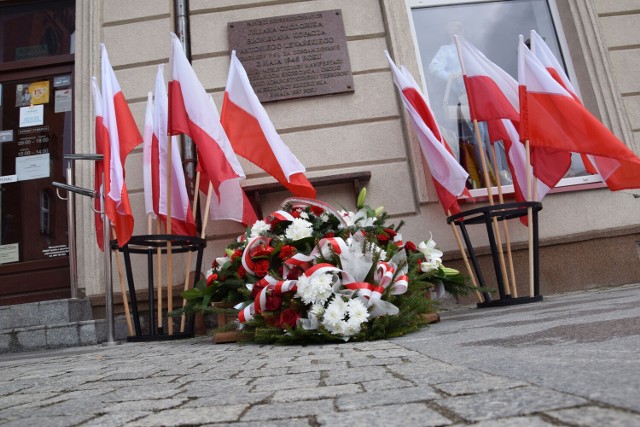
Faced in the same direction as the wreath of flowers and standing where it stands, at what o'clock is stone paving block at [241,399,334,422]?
The stone paving block is roughly at 12 o'clock from the wreath of flowers.

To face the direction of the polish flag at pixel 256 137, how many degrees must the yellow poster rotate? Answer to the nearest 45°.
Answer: approximately 45° to its left

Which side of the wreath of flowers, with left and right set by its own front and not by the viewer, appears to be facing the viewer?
front

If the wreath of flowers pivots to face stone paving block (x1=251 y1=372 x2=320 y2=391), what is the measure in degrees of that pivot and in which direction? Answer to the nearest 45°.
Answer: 0° — it already faces it

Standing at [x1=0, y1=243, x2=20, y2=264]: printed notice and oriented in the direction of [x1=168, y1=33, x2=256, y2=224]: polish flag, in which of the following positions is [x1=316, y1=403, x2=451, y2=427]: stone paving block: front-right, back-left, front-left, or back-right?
front-right

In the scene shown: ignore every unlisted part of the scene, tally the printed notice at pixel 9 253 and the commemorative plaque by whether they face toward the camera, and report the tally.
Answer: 2

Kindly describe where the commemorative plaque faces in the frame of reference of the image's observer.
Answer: facing the viewer

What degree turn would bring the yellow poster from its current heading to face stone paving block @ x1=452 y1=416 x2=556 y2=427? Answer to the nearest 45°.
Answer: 0° — it already faces it

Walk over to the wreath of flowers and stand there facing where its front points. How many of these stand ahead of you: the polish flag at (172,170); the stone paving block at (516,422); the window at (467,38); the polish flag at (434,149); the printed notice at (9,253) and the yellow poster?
1

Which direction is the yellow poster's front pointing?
toward the camera

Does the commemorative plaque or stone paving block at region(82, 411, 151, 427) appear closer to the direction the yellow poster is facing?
the stone paving block

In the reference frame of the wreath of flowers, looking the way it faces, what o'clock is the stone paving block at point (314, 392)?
The stone paving block is roughly at 12 o'clock from the wreath of flowers.

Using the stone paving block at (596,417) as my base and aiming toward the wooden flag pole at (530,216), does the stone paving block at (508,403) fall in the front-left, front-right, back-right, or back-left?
front-left
